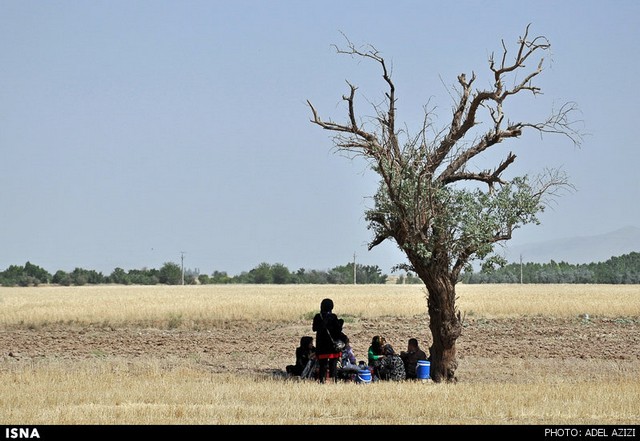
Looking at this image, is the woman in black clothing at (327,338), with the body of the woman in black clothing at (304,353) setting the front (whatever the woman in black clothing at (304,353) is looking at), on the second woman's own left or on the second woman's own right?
on the second woman's own right

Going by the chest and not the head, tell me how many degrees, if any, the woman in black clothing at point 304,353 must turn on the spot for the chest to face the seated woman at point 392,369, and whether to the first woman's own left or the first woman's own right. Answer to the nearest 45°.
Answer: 0° — they already face them

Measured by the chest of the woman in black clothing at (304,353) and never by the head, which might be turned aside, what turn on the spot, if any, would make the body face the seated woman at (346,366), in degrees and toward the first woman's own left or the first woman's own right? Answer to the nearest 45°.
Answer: approximately 45° to the first woman's own right

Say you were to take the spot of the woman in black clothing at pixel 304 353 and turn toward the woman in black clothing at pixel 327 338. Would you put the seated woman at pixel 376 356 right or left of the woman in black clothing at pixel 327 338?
left

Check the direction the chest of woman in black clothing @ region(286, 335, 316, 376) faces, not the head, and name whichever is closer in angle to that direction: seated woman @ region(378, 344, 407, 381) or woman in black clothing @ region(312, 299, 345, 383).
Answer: the seated woman

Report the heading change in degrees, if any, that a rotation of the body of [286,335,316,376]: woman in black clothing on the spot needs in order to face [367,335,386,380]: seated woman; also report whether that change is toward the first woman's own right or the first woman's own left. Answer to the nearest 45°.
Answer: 0° — they already face them

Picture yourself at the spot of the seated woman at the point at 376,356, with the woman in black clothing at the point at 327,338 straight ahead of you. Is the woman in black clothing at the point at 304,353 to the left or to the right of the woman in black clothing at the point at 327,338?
right

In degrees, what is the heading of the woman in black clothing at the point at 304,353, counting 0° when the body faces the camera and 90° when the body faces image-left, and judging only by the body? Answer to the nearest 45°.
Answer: approximately 270°
